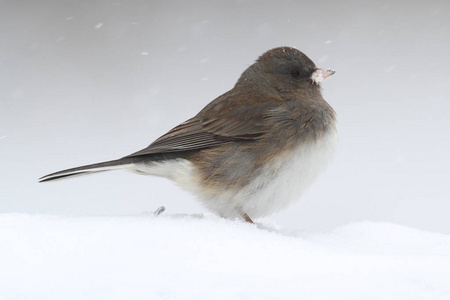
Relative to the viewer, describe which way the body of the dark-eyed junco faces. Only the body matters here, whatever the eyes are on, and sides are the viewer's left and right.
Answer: facing to the right of the viewer
